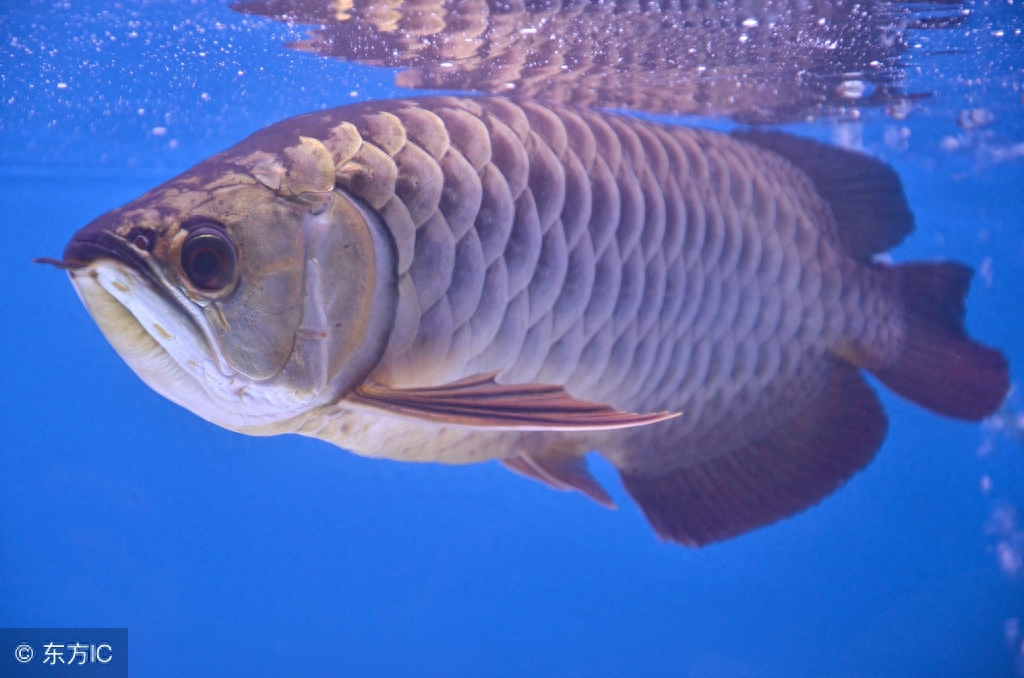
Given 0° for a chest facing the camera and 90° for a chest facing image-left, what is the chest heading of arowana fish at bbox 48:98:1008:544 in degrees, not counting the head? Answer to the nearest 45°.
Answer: approximately 45°
